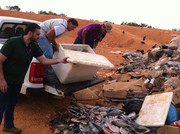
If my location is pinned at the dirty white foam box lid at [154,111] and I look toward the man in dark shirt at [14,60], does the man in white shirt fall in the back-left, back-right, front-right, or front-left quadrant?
front-right

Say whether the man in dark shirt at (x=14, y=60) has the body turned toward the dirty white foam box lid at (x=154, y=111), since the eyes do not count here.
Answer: yes

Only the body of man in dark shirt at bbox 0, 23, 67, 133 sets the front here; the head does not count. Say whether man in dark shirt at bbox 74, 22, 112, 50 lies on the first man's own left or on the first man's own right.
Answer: on the first man's own left

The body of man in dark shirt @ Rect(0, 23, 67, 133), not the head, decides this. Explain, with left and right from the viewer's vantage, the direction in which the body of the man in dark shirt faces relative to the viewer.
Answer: facing the viewer and to the right of the viewer

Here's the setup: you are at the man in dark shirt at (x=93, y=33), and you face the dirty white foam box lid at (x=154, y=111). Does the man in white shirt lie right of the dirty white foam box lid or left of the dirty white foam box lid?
right

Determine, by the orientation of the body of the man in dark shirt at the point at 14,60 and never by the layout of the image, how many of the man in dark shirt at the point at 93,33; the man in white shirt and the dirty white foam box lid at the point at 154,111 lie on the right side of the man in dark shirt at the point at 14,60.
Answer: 0

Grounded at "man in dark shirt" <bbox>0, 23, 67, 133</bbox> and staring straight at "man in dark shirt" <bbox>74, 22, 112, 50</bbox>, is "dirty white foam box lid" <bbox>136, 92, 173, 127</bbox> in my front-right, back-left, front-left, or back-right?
front-right

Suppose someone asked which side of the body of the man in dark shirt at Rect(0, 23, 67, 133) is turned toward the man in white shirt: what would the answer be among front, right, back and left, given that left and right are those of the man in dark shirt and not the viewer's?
left
